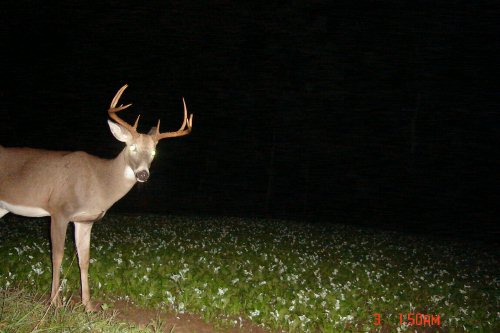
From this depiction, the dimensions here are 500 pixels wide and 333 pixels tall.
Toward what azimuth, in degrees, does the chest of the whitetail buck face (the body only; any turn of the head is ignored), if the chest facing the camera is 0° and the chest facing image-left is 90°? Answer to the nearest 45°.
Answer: approximately 270°
